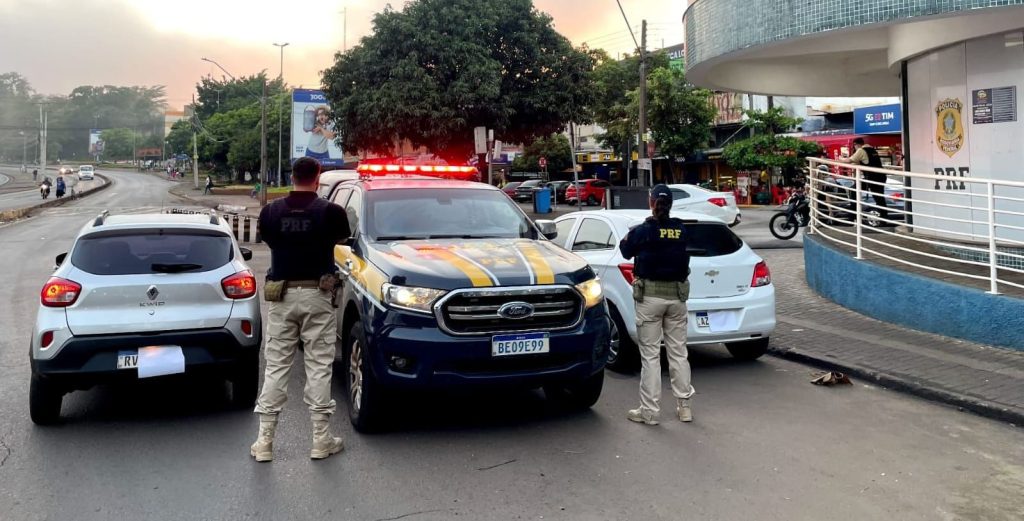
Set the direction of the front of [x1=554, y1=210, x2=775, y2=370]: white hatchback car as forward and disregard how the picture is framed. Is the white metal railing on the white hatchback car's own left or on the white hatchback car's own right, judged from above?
on the white hatchback car's own right

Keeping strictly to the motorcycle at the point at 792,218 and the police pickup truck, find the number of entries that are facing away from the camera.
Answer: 0

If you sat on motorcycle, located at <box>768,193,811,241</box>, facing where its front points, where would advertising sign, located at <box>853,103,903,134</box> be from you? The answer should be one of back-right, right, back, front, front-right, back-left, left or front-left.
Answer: back-right

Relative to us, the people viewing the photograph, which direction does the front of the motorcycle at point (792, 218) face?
facing the viewer and to the left of the viewer

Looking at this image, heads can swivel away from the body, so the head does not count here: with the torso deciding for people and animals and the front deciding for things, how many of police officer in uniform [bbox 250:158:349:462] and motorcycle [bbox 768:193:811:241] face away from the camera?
1

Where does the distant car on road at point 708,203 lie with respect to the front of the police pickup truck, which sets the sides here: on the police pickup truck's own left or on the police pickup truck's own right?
on the police pickup truck's own left

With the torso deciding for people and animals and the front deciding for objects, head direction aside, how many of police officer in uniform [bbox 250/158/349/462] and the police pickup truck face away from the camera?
1

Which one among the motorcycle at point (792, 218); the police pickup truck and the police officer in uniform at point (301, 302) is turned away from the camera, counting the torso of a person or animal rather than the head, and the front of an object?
the police officer in uniform

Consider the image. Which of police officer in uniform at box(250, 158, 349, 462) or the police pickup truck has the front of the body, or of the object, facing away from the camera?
the police officer in uniform

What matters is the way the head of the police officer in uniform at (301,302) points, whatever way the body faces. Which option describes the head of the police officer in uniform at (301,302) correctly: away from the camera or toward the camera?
away from the camera

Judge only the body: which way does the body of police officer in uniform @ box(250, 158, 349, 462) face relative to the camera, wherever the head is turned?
away from the camera

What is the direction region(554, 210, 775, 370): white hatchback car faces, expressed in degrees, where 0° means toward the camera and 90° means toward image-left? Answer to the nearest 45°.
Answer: approximately 135°

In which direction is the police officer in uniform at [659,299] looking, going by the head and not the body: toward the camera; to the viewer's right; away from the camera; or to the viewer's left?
away from the camera

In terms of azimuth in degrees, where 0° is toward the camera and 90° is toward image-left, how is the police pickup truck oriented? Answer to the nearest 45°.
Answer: approximately 315°

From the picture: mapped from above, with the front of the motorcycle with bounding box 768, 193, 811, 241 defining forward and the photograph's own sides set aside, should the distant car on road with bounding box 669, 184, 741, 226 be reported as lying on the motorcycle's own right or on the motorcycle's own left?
on the motorcycle's own right
